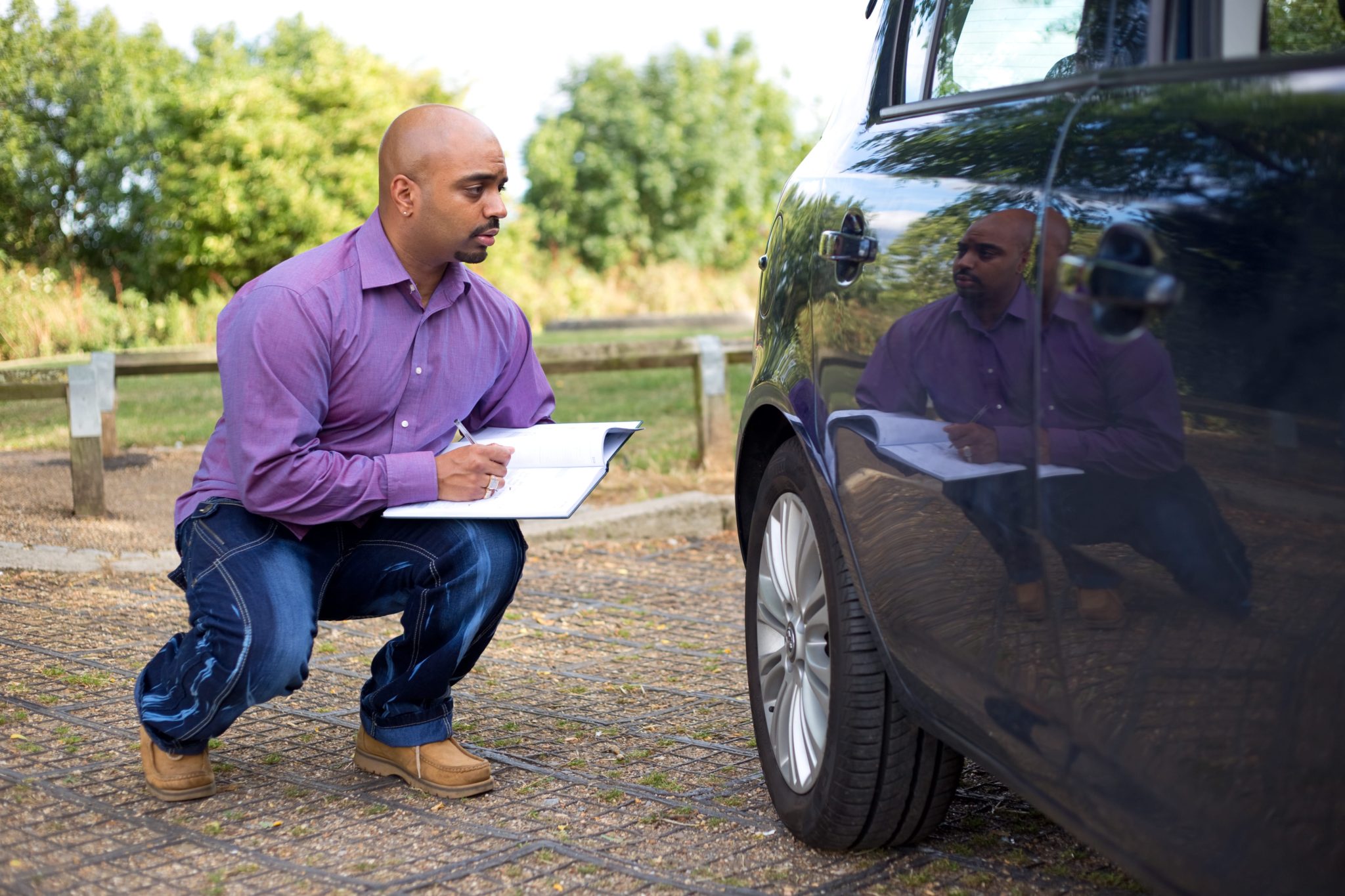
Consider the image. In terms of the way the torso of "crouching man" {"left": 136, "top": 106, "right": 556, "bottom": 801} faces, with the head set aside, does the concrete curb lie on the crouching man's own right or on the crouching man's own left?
on the crouching man's own left

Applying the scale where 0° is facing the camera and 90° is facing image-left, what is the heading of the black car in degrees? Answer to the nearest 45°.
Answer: approximately 315°

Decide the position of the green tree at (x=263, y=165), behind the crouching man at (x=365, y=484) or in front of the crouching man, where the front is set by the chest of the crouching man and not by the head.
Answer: behind

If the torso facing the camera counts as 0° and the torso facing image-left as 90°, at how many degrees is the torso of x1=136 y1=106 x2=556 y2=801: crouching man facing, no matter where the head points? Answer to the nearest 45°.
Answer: approximately 315°

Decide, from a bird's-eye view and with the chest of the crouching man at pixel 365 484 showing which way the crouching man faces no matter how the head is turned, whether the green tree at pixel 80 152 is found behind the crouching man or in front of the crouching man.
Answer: behind

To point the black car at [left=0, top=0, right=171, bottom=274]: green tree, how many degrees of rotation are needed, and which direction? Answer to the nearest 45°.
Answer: approximately 180°

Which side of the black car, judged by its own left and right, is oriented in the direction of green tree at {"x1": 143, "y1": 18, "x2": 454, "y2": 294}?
back

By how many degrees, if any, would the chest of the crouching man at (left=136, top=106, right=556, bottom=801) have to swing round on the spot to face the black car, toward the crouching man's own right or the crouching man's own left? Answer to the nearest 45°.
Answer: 0° — they already face it

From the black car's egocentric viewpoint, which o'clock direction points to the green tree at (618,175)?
The green tree is roughly at 7 o'clock from the black car.
